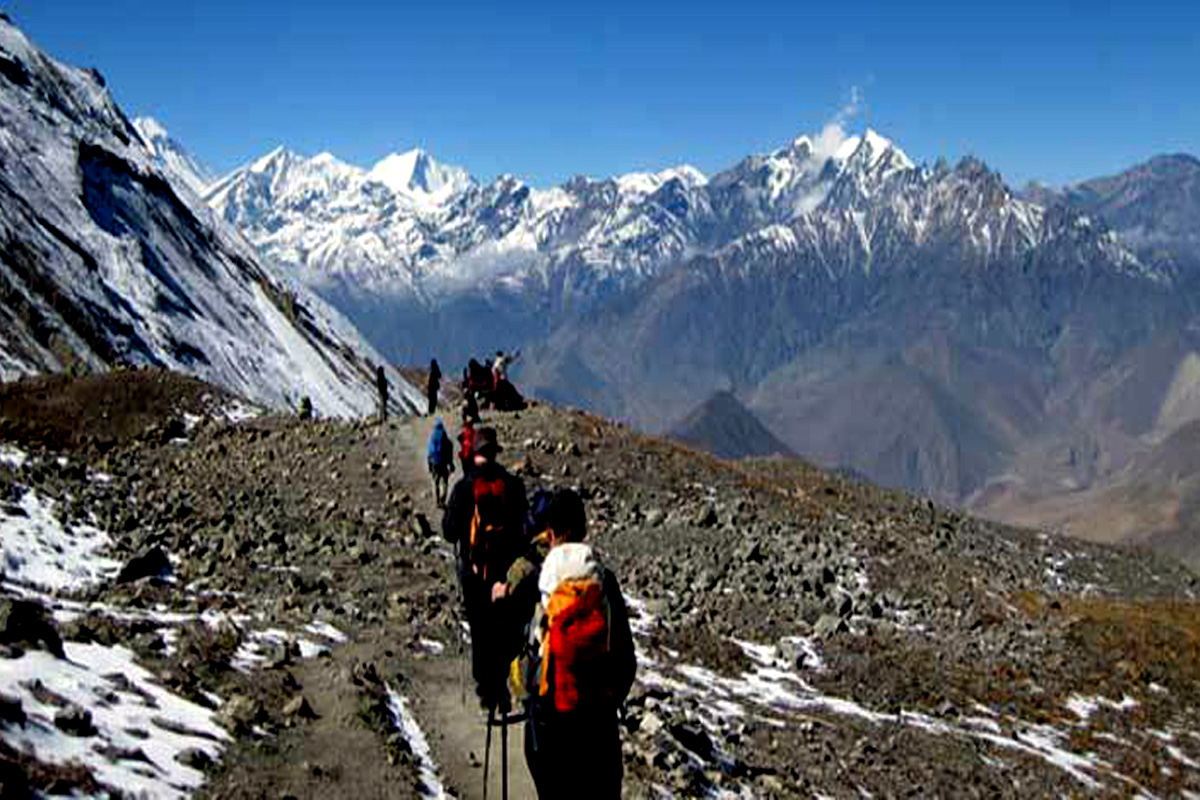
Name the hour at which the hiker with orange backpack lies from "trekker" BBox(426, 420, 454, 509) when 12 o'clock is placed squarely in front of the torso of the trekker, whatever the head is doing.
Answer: The hiker with orange backpack is roughly at 6 o'clock from the trekker.

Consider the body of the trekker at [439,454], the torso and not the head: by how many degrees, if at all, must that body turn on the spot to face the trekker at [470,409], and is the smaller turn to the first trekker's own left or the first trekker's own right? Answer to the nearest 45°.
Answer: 0° — they already face them

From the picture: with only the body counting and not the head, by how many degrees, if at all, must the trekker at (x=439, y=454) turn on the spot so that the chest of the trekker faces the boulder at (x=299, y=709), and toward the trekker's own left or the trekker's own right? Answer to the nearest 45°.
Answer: approximately 180°

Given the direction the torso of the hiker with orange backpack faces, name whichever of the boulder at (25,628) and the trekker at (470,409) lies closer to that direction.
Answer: the trekker

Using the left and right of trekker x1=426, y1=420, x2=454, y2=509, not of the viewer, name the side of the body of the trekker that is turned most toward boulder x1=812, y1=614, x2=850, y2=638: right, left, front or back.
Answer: back

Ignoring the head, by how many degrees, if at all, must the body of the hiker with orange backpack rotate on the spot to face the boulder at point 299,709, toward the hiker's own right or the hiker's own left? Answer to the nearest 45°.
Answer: approximately 45° to the hiker's own left

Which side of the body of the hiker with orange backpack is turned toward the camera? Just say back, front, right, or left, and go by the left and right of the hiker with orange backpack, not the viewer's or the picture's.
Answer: back

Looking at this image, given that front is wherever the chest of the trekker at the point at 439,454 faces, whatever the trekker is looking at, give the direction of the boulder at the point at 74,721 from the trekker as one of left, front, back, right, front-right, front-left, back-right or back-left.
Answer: back

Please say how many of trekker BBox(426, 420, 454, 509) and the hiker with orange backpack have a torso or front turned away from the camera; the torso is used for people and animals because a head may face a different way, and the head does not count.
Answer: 2

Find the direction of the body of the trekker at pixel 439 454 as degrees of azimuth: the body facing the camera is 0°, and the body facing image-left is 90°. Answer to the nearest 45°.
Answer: approximately 180°

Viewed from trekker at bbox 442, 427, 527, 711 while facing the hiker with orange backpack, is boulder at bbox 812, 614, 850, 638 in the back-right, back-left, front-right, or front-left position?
back-left

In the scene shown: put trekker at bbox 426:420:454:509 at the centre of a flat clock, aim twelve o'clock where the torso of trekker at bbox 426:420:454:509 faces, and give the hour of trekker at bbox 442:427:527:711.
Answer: trekker at bbox 442:427:527:711 is roughly at 6 o'clock from trekker at bbox 426:420:454:509.

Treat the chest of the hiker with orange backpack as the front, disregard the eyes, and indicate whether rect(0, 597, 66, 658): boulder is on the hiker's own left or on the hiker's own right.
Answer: on the hiker's own left
